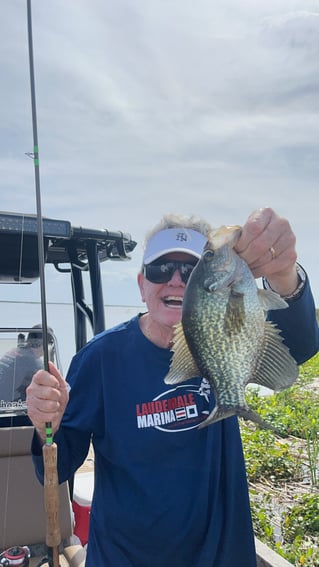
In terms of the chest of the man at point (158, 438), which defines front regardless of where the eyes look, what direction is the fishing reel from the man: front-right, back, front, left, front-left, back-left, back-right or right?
back-right

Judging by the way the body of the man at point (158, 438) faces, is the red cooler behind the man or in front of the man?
behind

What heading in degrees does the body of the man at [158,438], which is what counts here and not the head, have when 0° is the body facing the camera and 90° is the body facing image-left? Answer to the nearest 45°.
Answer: approximately 0°
